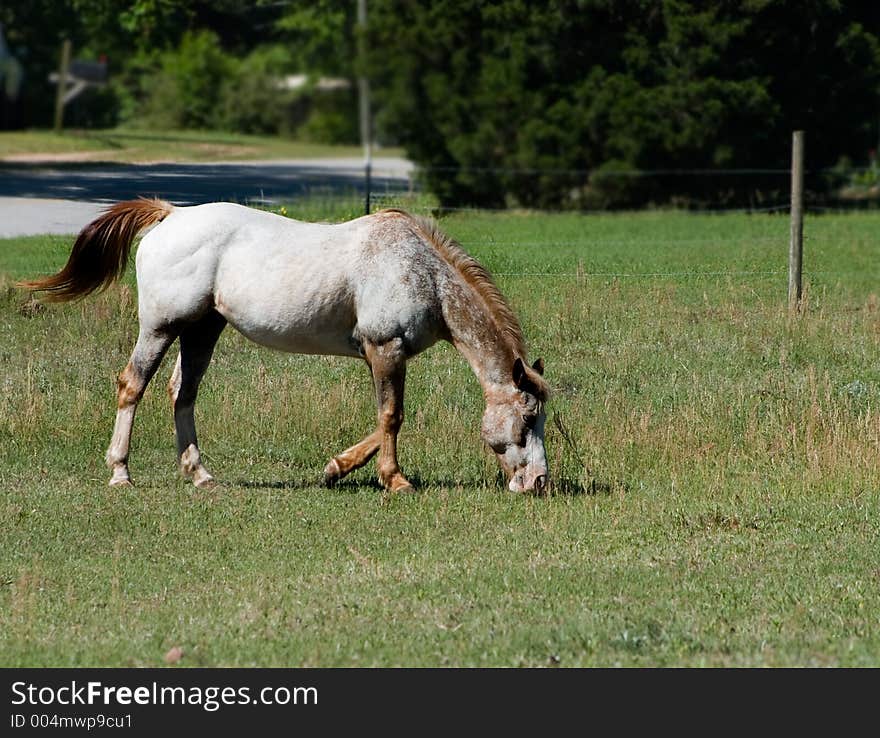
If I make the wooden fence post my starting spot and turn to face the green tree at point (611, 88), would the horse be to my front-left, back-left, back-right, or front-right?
back-left

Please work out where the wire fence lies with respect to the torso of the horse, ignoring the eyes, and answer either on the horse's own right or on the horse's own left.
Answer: on the horse's own left

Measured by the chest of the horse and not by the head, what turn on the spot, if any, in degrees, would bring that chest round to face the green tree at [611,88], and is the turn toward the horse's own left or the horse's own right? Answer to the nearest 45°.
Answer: approximately 90° to the horse's own left

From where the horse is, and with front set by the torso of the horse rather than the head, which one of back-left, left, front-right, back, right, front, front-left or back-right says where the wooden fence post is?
front-left

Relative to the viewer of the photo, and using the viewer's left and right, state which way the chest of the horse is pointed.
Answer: facing to the right of the viewer
